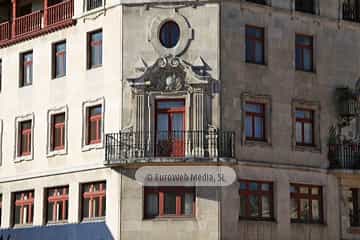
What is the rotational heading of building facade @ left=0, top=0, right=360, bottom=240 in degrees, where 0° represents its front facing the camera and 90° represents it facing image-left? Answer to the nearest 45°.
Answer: approximately 0°
